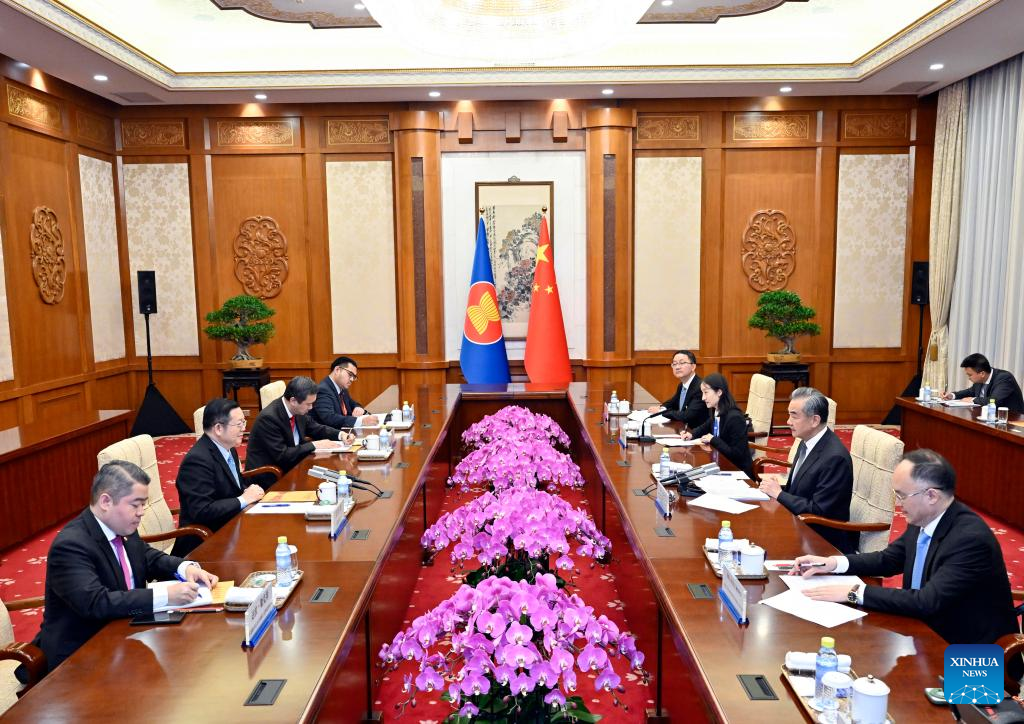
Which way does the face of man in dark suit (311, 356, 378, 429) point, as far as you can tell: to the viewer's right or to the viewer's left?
to the viewer's right

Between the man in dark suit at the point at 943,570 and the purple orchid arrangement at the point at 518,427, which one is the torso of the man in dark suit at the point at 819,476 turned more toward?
the purple orchid arrangement

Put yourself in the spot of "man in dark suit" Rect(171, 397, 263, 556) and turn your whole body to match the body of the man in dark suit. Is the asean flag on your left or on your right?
on your left

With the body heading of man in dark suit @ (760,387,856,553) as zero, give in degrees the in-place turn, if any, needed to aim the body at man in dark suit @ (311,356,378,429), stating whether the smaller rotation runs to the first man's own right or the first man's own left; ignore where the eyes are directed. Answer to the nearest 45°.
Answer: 0° — they already face them

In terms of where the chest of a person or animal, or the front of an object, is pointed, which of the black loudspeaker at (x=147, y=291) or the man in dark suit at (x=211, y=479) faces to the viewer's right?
the man in dark suit

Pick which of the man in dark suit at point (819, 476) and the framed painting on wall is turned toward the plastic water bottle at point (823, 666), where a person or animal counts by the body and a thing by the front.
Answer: the framed painting on wall

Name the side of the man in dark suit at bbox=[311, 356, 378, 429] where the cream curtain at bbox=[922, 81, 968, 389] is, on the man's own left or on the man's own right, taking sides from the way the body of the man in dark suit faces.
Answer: on the man's own left

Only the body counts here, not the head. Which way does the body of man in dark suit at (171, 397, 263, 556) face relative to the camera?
to the viewer's right

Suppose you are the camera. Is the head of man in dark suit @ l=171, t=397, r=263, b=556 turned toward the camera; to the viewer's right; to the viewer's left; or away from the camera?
to the viewer's right

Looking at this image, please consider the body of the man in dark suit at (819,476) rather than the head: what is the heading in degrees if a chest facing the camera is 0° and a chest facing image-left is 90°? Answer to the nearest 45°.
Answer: approximately 90°

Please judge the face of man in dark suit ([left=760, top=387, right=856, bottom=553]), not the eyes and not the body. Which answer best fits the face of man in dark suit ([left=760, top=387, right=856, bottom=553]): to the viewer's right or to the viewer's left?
to the viewer's left
